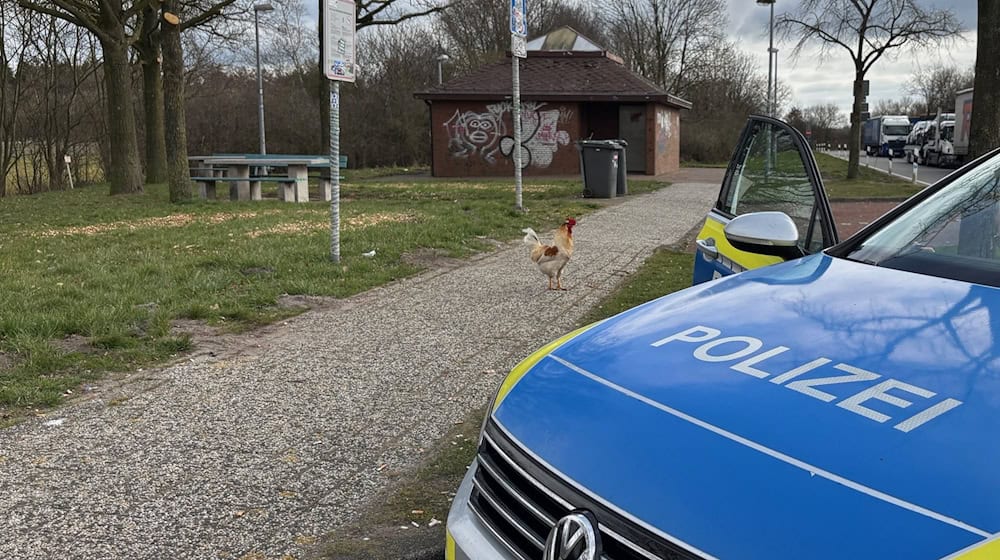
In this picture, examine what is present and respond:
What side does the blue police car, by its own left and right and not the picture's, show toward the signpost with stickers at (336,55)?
right

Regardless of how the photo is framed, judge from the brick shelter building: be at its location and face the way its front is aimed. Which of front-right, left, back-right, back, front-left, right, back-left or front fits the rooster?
front

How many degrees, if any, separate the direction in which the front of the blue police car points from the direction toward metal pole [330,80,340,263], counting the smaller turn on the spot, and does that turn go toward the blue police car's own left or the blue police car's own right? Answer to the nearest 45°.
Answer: approximately 90° to the blue police car's own right

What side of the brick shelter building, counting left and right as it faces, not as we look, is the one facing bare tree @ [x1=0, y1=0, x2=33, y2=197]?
right

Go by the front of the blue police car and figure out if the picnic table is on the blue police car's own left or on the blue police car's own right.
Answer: on the blue police car's own right

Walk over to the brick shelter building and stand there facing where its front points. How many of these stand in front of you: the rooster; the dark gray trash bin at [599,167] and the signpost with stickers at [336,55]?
3

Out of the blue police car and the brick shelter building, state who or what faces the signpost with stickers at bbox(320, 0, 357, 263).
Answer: the brick shelter building

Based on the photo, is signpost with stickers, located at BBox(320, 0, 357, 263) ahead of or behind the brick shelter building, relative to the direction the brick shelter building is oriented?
ahead

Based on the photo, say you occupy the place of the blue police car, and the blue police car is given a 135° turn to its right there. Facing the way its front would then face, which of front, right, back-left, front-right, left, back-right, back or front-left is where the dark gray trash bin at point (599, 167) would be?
front

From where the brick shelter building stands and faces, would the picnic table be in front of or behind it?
in front

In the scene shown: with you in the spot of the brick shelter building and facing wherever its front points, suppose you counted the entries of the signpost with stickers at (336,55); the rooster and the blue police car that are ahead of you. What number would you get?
3

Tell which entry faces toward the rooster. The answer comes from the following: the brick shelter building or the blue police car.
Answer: the brick shelter building

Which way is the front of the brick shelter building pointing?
toward the camera

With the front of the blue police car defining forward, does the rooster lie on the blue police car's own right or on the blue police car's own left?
on the blue police car's own right

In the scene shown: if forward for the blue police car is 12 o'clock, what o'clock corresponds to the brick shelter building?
The brick shelter building is roughly at 4 o'clock from the blue police car.

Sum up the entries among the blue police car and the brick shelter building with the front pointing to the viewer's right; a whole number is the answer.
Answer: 0

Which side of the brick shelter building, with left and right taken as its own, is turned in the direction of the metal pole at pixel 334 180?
front
